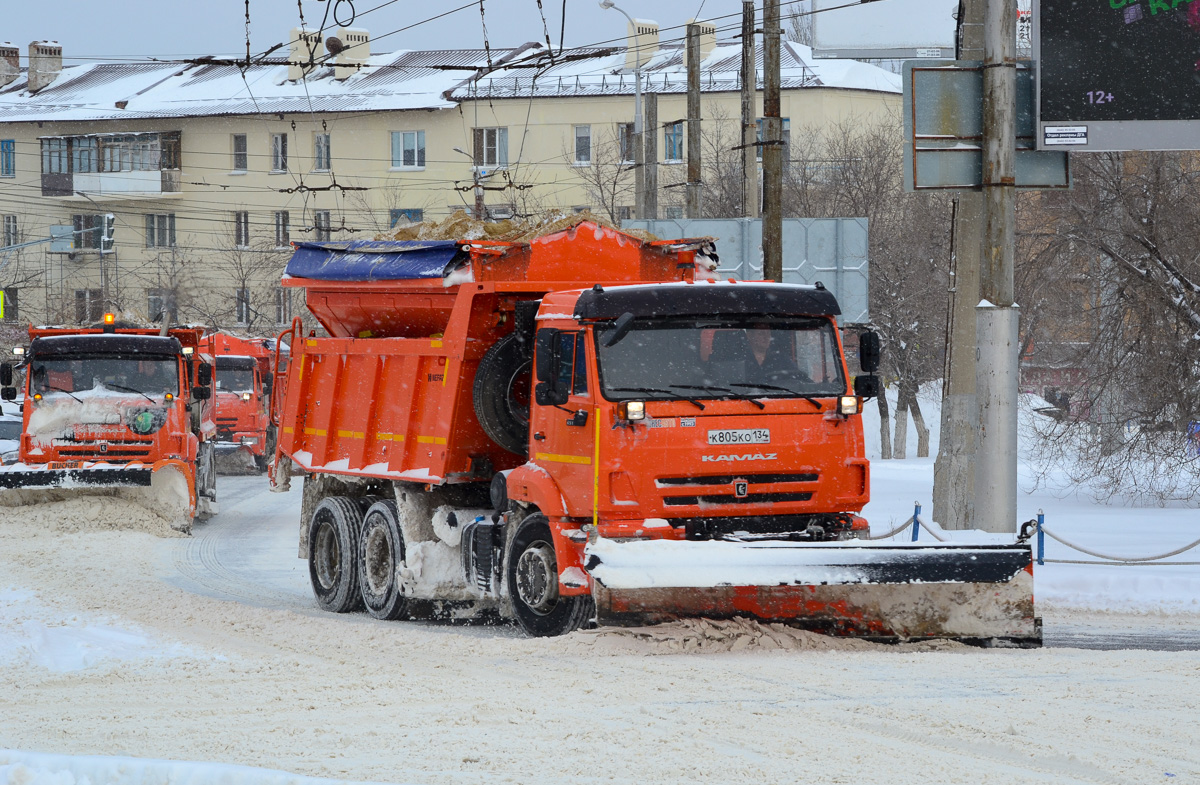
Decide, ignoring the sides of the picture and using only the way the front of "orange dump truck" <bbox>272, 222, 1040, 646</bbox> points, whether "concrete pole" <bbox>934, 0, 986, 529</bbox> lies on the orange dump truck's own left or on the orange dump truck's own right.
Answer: on the orange dump truck's own left

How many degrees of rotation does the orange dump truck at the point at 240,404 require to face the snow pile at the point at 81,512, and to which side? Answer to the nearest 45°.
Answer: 0° — it already faces it

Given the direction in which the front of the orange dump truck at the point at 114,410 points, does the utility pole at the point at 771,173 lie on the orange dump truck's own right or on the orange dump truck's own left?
on the orange dump truck's own left

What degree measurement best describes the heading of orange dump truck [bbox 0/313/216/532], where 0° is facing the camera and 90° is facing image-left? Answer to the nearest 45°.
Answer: approximately 0°

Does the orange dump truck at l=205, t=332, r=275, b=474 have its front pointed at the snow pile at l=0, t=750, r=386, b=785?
yes

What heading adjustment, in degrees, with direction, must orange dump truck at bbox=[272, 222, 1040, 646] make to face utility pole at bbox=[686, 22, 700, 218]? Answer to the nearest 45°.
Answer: approximately 135° to its left

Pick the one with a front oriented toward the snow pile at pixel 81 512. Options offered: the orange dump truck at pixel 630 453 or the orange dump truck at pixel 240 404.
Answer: the orange dump truck at pixel 240 404

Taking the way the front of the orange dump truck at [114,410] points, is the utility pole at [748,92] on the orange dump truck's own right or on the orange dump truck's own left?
on the orange dump truck's own left

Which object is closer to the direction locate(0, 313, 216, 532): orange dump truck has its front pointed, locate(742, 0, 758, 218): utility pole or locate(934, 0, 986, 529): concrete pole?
the concrete pole

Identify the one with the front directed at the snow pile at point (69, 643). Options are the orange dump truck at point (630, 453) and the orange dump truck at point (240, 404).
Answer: the orange dump truck at point (240, 404)

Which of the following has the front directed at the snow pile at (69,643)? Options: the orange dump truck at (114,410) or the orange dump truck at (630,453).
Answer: the orange dump truck at (114,410)
